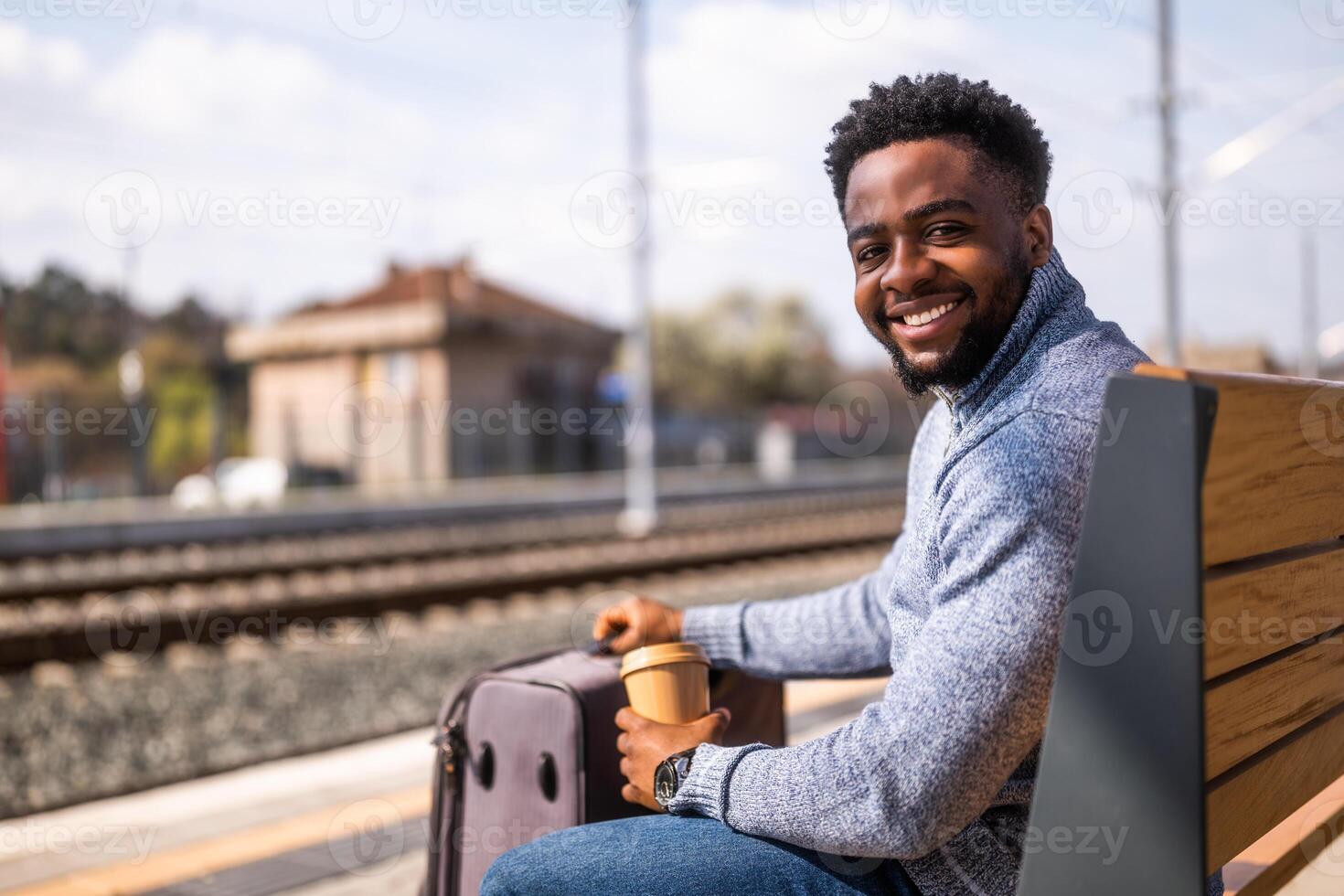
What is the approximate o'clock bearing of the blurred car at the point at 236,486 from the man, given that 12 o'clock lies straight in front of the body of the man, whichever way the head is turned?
The blurred car is roughly at 2 o'clock from the man.

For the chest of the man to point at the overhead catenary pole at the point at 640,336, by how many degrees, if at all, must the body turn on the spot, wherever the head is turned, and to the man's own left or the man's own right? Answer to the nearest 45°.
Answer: approximately 90° to the man's own right

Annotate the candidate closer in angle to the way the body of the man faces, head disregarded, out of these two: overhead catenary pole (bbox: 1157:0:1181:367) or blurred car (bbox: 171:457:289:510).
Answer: the blurred car

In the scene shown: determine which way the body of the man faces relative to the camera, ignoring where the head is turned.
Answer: to the viewer's left

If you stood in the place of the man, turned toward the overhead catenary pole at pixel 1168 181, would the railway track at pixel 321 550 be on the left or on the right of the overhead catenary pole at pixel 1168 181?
left

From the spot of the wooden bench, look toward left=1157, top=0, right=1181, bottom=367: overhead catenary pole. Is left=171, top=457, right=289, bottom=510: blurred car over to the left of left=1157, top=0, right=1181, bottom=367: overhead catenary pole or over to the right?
left

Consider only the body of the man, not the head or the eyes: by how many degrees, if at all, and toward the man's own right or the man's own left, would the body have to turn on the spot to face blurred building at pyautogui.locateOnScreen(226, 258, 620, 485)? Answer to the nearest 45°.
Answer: approximately 90° to the man's own right
